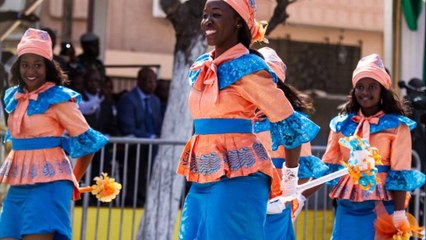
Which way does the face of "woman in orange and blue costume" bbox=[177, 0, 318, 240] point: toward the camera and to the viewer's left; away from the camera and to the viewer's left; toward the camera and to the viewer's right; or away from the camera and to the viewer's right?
toward the camera and to the viewer's left

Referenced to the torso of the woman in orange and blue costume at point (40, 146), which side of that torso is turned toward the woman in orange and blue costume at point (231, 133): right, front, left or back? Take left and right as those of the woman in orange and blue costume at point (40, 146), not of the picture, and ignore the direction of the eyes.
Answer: left

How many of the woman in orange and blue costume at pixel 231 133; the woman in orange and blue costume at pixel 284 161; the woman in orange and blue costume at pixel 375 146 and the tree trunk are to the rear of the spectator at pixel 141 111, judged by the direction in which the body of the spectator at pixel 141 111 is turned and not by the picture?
0

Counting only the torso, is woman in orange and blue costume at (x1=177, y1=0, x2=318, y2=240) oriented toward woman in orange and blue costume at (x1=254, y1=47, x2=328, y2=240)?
no

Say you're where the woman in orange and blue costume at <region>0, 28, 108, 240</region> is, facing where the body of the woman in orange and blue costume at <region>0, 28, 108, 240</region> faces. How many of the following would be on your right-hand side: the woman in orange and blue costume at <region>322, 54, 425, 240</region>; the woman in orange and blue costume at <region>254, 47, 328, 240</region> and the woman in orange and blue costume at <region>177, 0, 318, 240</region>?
0

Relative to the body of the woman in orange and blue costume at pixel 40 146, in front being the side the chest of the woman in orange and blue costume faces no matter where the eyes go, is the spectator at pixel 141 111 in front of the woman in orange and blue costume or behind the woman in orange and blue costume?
behind

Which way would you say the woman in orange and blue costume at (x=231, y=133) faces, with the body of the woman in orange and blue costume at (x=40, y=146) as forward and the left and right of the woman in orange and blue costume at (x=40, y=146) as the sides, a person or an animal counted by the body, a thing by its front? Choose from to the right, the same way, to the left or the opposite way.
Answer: the same way

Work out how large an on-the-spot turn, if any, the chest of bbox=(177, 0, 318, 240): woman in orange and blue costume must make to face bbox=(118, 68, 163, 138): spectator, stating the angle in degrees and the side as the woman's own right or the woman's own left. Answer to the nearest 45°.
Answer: approximately 135° to the woman's own right

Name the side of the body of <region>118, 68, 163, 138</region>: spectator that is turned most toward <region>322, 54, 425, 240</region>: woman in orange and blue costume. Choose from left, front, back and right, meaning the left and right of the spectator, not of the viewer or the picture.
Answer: front

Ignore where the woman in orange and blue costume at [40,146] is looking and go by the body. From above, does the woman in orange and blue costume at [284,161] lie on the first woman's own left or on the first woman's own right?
on the first woman's own left

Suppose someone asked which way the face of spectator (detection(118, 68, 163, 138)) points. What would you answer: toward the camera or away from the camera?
toward the camera

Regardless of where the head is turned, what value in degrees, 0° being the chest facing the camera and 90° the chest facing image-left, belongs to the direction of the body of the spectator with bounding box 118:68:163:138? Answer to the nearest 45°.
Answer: approximately 315°

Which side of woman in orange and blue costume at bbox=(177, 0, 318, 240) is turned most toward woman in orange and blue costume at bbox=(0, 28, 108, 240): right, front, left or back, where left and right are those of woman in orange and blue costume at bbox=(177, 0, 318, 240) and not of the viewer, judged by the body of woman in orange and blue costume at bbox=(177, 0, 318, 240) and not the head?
right

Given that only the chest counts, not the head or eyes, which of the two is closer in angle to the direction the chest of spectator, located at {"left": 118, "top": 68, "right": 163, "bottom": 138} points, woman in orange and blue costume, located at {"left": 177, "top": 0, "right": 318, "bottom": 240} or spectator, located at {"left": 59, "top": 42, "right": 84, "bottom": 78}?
the woman in orange and blue costume

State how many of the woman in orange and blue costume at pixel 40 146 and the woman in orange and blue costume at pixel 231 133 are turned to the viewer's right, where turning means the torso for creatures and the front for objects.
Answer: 0

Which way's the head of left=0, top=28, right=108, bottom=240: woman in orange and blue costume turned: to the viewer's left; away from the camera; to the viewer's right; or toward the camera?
toward the camera

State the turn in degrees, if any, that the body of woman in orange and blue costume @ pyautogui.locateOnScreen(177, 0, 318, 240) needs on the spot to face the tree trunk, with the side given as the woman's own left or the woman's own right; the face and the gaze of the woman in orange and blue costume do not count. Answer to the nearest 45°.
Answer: approximately 135° to the woman's own right
